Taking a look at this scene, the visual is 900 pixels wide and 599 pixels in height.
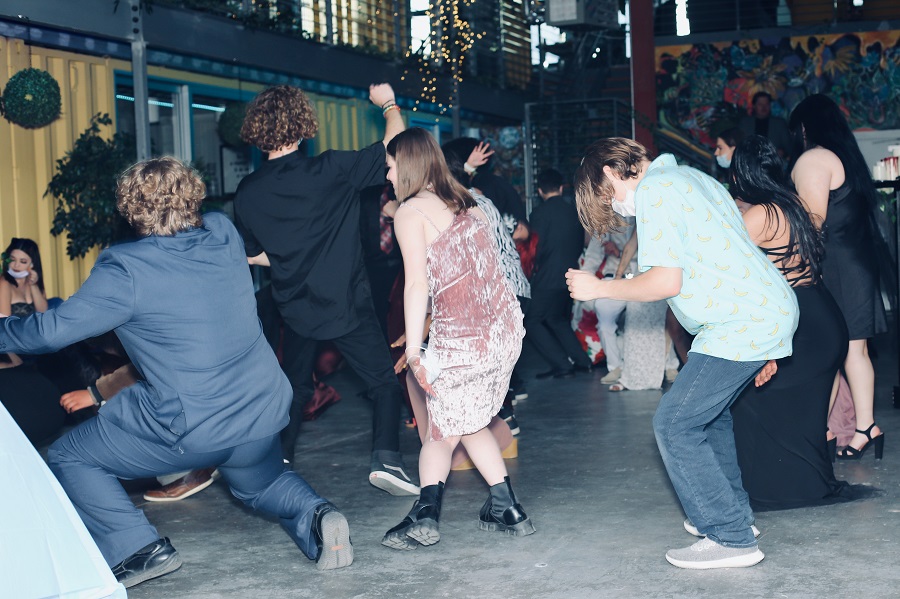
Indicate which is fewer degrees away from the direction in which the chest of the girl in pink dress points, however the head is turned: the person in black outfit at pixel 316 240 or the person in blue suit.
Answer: the person in black outfit

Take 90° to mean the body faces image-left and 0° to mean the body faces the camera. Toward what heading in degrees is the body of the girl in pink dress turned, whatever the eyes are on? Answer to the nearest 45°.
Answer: approximately 135°

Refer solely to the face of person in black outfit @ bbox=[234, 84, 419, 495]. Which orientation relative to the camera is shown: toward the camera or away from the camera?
away from the camera

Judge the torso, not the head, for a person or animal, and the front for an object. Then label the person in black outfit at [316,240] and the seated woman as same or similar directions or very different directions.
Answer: very different directions

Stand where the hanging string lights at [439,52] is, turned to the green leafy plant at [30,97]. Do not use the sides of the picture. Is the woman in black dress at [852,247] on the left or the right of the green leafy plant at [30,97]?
left

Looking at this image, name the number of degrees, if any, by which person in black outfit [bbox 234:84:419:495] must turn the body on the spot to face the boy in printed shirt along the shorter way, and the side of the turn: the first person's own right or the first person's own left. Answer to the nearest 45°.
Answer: approximately 135° to the first person's own right

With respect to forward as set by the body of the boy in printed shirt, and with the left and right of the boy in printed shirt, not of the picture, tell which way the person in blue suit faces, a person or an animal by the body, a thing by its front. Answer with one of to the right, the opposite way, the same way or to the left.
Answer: to the right

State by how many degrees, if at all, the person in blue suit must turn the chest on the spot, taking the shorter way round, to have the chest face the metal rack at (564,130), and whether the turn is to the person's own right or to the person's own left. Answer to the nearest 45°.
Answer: approximately 90° to the person's own right

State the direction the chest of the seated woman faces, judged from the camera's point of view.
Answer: toward the camera

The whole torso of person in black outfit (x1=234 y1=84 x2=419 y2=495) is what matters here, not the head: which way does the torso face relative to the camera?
away from the camera

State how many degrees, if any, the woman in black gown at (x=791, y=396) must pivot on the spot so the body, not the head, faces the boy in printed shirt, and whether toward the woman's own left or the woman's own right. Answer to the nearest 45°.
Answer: approximately 135° to the woman's own left

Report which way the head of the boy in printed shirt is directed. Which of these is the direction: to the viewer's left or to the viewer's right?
to the viewer's left

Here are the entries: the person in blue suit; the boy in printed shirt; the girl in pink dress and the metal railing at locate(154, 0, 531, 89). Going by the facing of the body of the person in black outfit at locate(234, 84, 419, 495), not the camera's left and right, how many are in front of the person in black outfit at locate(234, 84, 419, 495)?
1

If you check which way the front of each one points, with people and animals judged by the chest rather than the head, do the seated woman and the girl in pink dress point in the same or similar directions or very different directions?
very different directions

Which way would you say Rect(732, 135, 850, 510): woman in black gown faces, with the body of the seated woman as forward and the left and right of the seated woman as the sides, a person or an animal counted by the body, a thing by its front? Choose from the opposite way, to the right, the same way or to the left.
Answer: the opposite way
